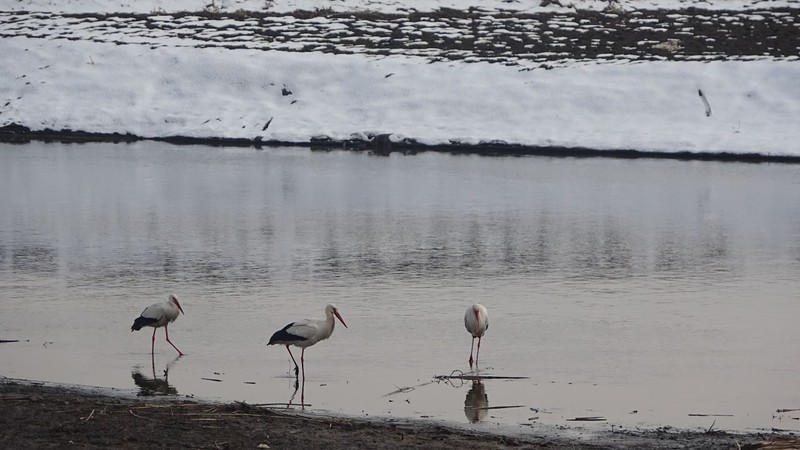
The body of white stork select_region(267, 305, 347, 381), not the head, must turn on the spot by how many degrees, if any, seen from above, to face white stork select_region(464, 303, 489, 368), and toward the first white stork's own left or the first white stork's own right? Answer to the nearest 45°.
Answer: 0° — it already faces it

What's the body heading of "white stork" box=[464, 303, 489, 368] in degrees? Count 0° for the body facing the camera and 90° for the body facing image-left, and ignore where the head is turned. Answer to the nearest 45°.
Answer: approximately 0°

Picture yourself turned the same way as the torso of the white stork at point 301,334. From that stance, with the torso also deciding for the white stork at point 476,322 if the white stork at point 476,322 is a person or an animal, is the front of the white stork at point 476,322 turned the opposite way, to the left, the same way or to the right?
to the right

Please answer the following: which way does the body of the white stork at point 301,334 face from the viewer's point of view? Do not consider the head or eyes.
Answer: to the viewer's right

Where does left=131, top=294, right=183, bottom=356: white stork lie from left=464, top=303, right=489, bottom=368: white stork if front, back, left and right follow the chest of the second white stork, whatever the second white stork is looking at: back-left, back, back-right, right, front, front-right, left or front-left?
right

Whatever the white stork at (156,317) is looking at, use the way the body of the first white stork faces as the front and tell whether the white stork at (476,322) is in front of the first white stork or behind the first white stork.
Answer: in front

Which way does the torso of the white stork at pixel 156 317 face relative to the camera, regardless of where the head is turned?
to the viewer's right

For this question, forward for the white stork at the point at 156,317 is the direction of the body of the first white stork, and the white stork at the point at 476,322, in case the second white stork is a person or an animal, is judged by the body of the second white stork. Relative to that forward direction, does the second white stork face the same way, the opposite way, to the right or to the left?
to the right

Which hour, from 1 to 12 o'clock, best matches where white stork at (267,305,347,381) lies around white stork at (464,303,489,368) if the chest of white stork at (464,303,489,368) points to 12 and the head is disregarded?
white stork at (267,305,347,381) is roughly at 2 o'clock from white stork at (464,303,489,368).
